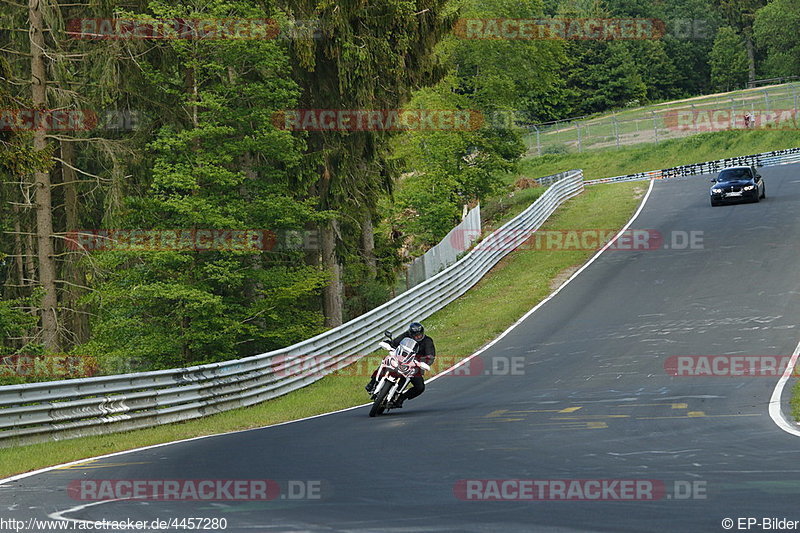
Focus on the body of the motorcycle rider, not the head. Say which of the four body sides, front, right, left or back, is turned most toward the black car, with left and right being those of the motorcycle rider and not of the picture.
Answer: back

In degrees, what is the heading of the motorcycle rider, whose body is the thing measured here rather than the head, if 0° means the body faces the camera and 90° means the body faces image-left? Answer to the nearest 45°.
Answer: approximately 45°

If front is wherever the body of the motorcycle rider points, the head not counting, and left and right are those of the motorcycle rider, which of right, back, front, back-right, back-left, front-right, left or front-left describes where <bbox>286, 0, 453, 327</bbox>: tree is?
back-right

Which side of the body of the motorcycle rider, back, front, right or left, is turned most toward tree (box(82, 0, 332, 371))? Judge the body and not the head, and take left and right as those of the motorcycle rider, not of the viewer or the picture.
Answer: right
